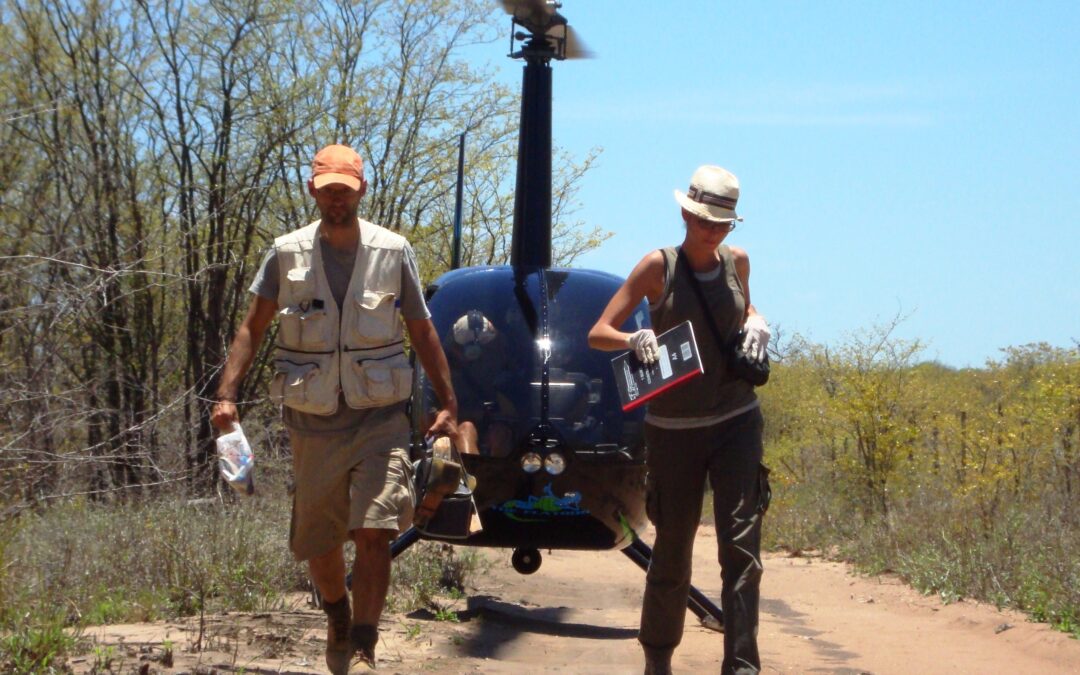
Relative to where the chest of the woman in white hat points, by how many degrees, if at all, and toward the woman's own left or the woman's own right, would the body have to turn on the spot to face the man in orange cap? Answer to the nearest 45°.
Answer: approximately 90° to the woman's own right

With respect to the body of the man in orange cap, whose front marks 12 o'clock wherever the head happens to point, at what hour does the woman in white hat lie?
The woman in white hat is roughly at 9 o'clock from the man in orange cap.

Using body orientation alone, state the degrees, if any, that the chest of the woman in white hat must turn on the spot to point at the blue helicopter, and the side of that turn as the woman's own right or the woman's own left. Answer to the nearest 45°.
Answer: approximately 135° to the woman's own right

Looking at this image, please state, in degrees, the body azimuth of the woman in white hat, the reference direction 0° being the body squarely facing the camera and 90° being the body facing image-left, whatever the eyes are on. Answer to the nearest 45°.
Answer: approximately 0°

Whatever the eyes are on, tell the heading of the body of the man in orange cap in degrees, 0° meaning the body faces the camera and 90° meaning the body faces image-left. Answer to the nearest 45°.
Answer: approximately 0°

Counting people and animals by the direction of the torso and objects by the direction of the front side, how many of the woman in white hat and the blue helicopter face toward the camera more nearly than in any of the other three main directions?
2
